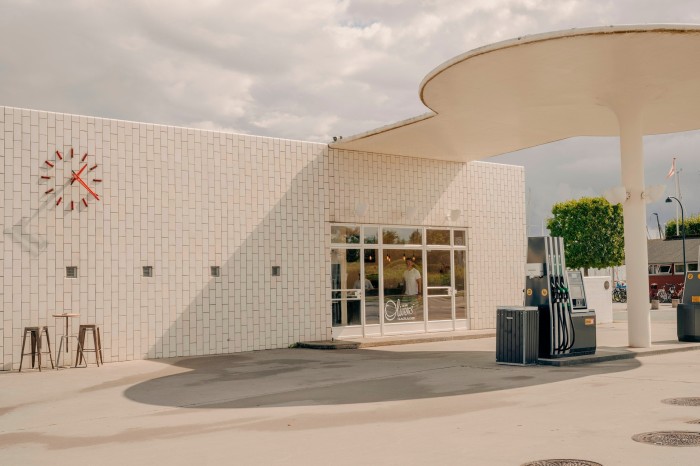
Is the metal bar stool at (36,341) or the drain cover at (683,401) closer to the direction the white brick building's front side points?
the drain cover

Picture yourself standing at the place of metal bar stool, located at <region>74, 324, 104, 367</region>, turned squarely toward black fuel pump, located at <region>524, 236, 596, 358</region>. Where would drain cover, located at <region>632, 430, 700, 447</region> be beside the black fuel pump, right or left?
right

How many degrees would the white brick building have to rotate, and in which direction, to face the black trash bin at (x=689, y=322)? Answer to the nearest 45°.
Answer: approximately 45° to its left

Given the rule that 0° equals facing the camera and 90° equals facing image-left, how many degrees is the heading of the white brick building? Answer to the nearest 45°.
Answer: approximately 315°

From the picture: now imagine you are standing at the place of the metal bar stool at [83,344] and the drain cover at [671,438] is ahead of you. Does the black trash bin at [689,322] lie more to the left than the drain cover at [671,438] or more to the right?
left

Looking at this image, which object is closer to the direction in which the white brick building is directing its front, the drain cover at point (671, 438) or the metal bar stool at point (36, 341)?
the drain cover
